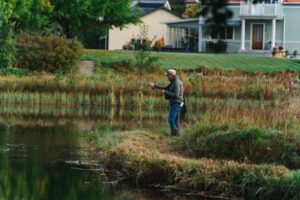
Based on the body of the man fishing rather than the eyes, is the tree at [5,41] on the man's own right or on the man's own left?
on the man's own right

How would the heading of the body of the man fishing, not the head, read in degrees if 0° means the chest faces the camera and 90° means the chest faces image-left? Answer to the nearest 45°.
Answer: approximately 90°

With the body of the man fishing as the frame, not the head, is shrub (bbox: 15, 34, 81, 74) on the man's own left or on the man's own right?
on the man's own right
